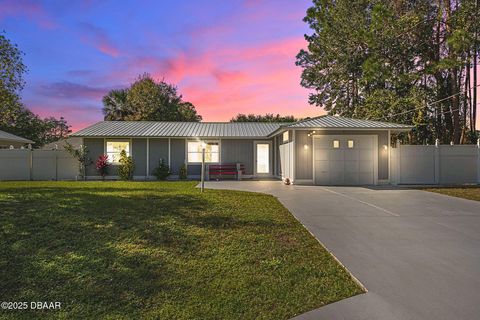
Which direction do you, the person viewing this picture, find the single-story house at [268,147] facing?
facing the viewer

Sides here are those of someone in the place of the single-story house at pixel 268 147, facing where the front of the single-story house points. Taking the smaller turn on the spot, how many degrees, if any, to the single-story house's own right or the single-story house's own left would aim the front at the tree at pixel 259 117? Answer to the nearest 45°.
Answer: approximately 180°

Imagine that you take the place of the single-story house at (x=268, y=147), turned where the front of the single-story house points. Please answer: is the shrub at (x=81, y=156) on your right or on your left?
on your right

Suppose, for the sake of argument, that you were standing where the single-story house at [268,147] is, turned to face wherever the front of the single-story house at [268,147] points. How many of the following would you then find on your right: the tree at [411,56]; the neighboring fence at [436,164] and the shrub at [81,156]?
1

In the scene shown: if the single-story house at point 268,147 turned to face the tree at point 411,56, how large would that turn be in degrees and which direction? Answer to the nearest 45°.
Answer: approximately 90° to its left

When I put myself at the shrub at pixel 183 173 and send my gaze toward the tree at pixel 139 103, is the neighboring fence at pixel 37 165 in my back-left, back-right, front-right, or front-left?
front-left

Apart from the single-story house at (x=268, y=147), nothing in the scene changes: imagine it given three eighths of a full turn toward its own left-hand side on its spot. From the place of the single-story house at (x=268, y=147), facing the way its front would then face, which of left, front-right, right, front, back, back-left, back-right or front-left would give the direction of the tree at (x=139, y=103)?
left

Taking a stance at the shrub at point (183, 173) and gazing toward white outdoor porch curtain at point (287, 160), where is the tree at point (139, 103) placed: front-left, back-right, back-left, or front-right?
back-left

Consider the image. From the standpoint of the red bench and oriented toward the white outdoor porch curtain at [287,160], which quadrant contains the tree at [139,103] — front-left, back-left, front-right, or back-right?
back-left

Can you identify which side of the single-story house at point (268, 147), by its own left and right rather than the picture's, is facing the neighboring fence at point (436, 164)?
left

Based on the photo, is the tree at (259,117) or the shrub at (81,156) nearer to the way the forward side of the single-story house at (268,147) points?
the shrub

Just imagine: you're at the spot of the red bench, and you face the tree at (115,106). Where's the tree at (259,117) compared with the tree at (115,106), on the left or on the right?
right

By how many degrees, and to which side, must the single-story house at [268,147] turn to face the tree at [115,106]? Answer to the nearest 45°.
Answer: approximately 135° to its right

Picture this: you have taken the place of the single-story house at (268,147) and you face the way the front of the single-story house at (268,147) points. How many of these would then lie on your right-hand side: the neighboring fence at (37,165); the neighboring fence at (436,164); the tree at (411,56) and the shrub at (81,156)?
2

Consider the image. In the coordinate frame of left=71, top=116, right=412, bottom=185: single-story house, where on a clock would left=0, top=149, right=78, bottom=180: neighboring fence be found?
The neighboring fence is roughly at 3 o'clock from the single-story house.
